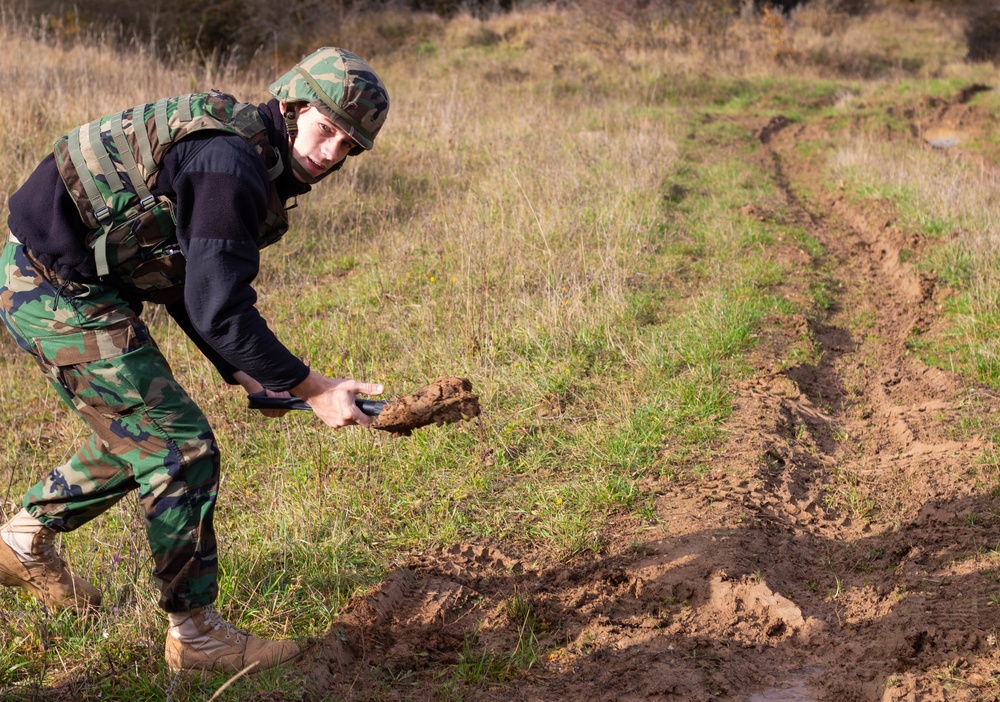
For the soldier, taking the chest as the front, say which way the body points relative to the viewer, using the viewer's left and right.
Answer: facing to the right of the viewer
